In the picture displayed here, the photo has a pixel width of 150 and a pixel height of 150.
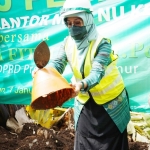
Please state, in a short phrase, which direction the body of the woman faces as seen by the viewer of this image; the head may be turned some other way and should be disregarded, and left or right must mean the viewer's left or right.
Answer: facing the viewer and to the left of the viewer

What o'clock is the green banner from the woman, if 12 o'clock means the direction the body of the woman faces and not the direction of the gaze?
The green banner is roughly at 4 o'clock from the woman.
